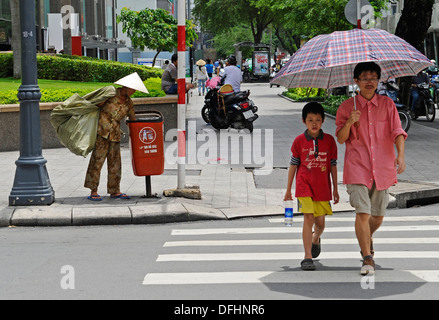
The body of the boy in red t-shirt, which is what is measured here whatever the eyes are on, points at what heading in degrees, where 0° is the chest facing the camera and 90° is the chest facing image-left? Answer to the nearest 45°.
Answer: approximately 0°

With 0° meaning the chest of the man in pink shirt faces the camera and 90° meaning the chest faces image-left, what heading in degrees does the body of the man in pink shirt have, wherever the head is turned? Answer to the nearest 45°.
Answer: approximately 0°

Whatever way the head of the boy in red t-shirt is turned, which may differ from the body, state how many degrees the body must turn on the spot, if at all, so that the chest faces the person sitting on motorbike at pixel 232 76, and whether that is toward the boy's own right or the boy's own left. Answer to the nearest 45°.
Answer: approximately 180°

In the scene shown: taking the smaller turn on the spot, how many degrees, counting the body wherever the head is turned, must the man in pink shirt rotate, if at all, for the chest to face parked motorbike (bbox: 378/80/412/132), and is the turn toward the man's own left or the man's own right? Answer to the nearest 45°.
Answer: approximately 180°

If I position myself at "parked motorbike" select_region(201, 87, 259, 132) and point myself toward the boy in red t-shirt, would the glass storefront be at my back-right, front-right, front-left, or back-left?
back-right
